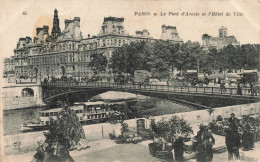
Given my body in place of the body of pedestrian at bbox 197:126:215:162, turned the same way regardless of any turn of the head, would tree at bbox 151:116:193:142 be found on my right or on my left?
on my left

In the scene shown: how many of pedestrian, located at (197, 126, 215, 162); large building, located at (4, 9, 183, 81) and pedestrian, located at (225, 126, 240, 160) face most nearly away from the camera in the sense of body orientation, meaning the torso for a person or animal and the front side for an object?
2

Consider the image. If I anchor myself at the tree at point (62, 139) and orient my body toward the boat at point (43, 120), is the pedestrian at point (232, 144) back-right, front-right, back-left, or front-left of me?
back-right

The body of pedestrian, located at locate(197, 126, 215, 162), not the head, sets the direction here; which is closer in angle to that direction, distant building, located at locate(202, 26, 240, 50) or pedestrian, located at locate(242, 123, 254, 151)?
the distant building

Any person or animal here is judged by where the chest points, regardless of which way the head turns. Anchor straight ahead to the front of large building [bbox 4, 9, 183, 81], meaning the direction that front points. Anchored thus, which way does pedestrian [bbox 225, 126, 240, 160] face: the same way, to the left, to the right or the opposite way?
the opposite way

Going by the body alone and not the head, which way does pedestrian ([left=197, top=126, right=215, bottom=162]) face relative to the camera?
away from the camera

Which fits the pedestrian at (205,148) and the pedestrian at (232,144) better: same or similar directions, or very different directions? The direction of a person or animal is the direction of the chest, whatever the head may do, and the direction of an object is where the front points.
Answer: same or similar directions

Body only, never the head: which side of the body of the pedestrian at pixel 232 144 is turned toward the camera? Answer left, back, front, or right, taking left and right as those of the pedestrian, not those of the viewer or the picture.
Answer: back

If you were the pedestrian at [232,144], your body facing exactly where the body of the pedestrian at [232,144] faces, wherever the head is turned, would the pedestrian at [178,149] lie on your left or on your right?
on your left

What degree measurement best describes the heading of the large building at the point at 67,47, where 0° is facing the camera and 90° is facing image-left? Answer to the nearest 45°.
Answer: approximately 45°

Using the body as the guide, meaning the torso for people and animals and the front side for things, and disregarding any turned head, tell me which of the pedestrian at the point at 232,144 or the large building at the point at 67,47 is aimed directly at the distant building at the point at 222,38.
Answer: the pedestrian
